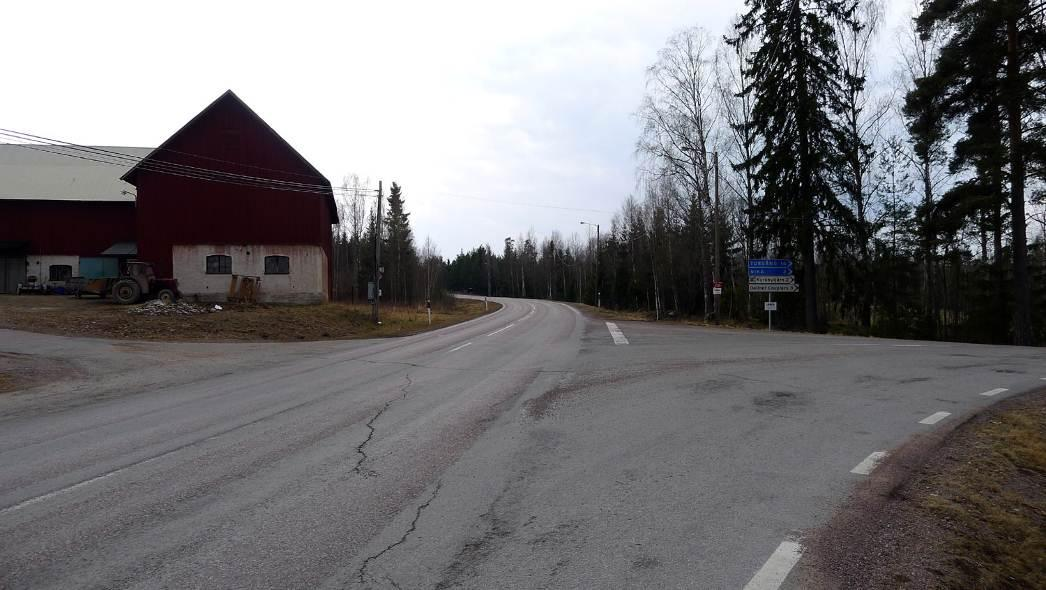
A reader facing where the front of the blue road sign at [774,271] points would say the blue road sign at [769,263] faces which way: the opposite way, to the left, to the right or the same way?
the same way

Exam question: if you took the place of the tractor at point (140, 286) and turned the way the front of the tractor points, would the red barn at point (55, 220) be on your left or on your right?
on your left

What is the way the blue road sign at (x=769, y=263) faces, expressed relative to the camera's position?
facing the viewer

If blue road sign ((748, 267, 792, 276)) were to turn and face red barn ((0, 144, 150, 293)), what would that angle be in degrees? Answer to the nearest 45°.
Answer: approximately 90° to its right

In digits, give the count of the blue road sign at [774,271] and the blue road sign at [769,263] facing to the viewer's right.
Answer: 0

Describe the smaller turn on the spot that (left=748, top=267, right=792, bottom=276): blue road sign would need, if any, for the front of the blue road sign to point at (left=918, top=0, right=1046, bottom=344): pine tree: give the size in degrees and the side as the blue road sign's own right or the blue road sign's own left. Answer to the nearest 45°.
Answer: approximately 90° to the blue road sign's own left

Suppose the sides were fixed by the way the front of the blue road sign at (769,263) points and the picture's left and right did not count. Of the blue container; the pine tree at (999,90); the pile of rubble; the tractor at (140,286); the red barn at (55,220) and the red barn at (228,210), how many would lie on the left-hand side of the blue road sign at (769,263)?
1

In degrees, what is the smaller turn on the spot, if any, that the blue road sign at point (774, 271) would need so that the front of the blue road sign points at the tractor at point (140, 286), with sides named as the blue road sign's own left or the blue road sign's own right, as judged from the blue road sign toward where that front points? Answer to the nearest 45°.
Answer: approximately 45° to the blue road sign's own right

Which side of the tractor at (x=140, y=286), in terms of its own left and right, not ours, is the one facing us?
right

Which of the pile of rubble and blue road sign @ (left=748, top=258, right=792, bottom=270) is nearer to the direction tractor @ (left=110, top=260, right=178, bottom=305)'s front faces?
the blue road sign

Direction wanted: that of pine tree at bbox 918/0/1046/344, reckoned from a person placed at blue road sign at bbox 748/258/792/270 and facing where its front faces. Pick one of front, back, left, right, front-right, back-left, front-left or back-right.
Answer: left
